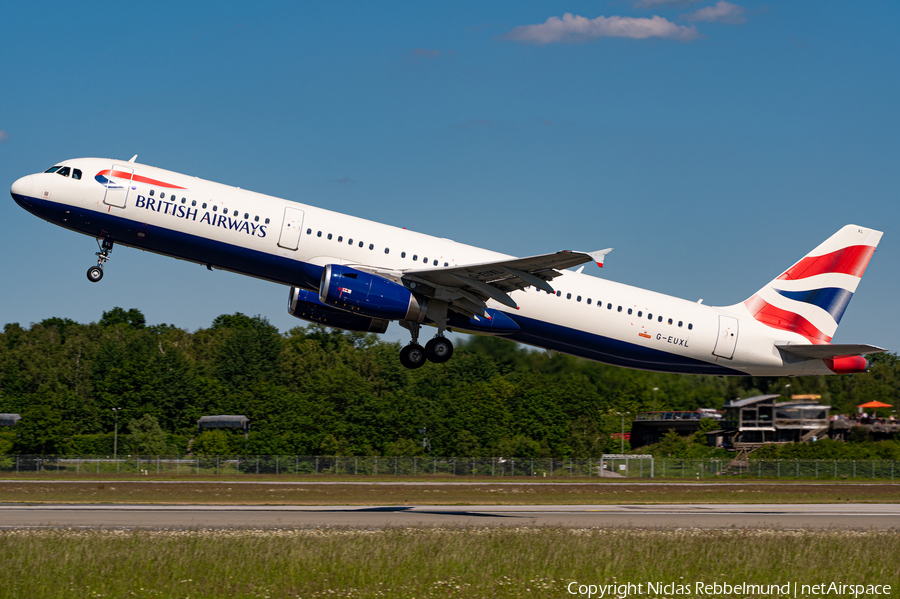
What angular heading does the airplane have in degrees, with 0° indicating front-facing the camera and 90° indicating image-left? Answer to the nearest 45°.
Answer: approximately 90°
